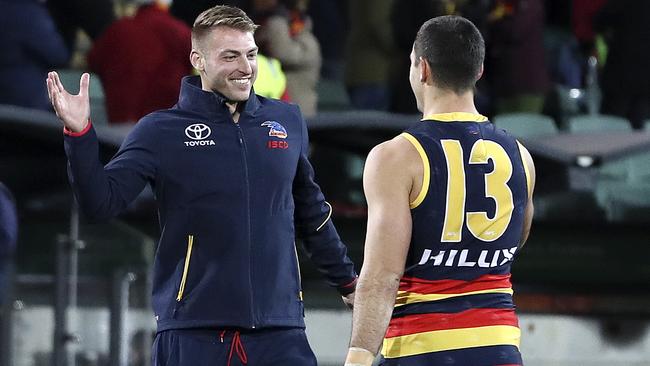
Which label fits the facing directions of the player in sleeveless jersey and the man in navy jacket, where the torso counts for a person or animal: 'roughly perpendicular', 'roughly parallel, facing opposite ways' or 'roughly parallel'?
roughly parallel, facing opposite ways

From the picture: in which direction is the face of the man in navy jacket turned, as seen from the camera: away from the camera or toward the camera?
toward the camera

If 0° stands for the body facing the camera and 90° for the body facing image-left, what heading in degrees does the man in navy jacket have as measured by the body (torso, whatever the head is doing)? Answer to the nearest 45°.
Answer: approximately 315°

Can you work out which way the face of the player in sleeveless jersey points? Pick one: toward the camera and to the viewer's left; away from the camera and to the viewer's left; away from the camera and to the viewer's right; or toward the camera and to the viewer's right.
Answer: away from the camera and to the viewer's left

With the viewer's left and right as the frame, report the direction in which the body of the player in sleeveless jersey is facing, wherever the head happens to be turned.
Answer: facing away from the viewer and to the left of the viewer

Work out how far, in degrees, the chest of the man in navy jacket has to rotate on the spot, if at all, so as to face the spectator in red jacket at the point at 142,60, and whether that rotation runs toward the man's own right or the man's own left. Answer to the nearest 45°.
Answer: approximately 135° to the man's own left

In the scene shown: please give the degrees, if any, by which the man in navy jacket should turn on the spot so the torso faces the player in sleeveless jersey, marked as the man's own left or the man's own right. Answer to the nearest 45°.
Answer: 0° — they already face them

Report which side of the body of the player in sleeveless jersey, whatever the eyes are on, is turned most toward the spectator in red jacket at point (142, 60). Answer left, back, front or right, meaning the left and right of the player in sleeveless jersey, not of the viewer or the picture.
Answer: front

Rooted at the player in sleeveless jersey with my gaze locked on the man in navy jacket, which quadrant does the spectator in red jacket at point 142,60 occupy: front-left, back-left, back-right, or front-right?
front-right
